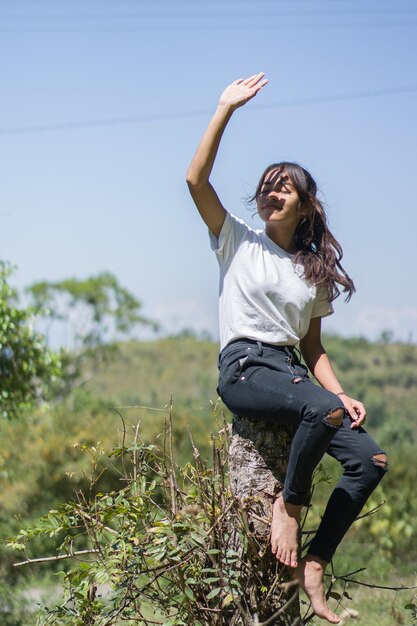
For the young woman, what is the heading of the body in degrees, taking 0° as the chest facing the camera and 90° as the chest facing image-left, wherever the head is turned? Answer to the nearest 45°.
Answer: approximately 315°

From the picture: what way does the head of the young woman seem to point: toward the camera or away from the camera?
toward the camera
